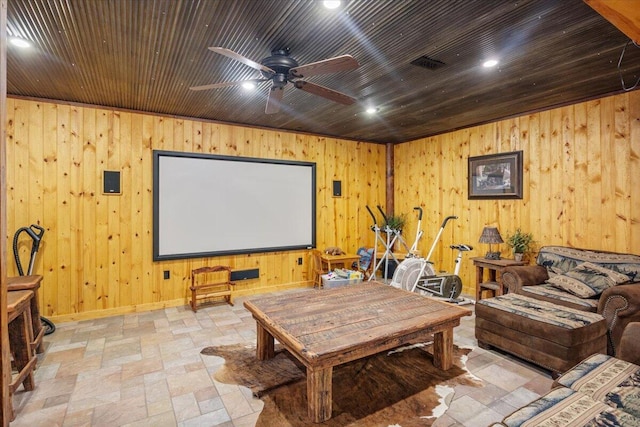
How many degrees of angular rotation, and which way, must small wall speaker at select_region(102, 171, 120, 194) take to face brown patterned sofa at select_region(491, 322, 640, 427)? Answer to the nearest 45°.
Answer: approximately 45° to its left

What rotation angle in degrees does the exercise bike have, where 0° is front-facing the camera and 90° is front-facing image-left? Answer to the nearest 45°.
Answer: approximately 90°

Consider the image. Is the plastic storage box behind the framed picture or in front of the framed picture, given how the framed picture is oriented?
in front

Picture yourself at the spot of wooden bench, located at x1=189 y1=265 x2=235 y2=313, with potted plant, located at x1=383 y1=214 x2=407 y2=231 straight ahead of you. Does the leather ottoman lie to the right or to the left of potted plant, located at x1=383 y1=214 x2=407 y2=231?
right

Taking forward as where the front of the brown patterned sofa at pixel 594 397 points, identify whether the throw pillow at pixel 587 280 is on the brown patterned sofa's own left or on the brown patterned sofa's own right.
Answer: on the brown patterned sofa's own right

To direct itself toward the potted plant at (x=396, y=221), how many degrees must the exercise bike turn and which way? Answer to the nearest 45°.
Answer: approximately 90° to its right

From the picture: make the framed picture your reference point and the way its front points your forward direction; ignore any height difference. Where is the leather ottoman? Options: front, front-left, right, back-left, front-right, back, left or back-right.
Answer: front-left

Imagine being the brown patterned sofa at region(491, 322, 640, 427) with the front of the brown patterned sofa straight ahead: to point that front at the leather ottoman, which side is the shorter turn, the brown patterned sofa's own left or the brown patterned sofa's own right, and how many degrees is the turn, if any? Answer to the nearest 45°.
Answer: approximately 45° to the brown patterned sofa's own right

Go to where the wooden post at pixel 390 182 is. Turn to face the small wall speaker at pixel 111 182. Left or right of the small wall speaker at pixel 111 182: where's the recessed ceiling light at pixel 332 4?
left

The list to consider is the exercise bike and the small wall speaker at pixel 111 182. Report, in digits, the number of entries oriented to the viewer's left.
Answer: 1

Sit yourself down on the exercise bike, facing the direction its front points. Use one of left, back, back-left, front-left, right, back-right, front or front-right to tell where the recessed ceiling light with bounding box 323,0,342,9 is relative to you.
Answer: left

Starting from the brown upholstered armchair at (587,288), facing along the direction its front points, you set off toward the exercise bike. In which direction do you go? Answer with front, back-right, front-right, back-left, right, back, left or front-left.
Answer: front-right

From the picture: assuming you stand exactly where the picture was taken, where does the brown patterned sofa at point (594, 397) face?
facing away from the viewer and to the left of the viewer
